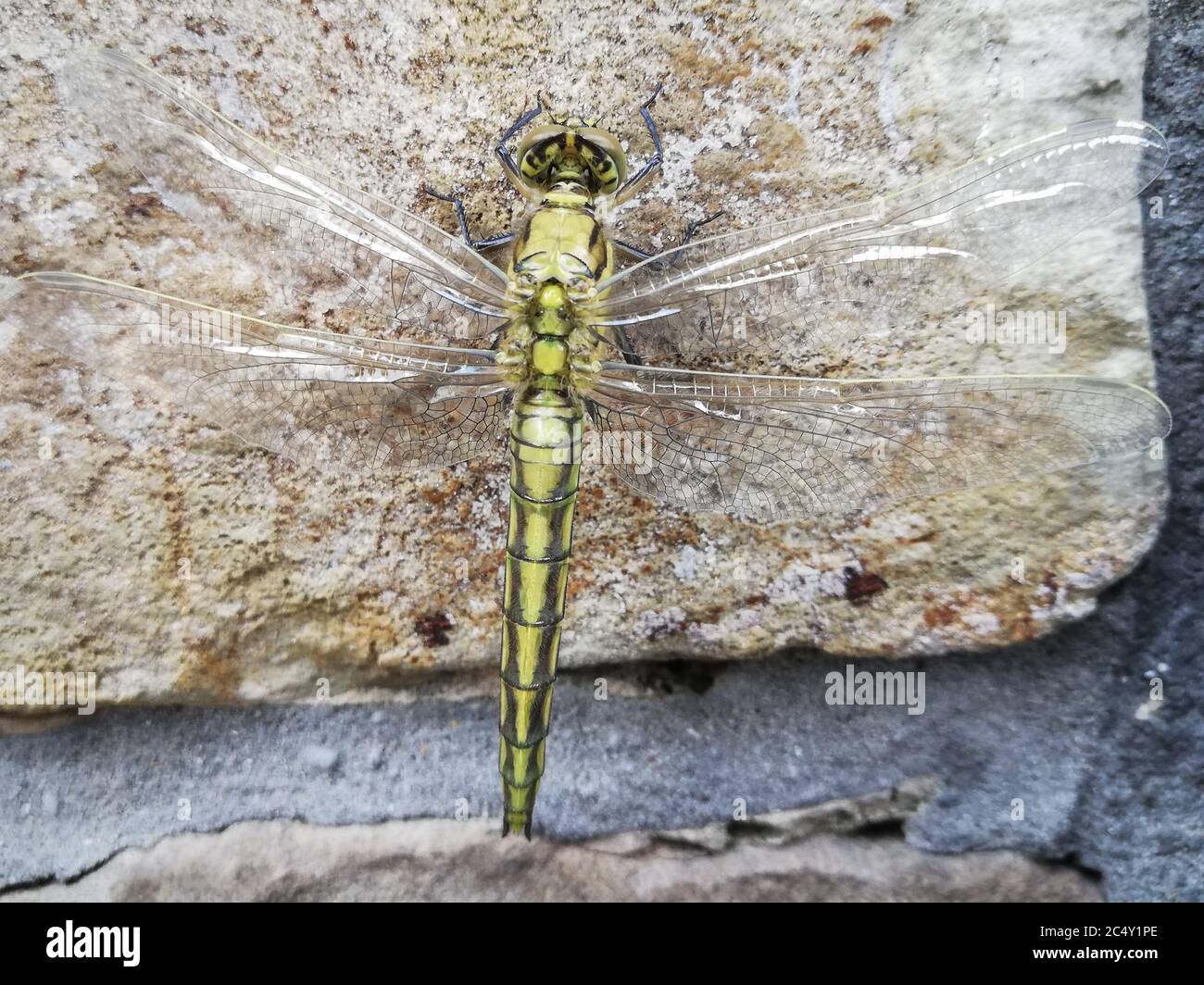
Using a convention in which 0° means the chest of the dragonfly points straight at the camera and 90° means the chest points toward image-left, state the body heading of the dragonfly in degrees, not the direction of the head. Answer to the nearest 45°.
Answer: approximately 180°
